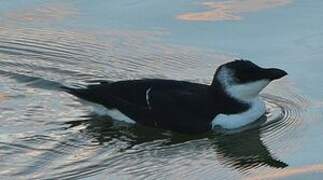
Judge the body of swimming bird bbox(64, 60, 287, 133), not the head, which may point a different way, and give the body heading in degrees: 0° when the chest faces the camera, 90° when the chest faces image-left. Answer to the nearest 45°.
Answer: approximately 270°
